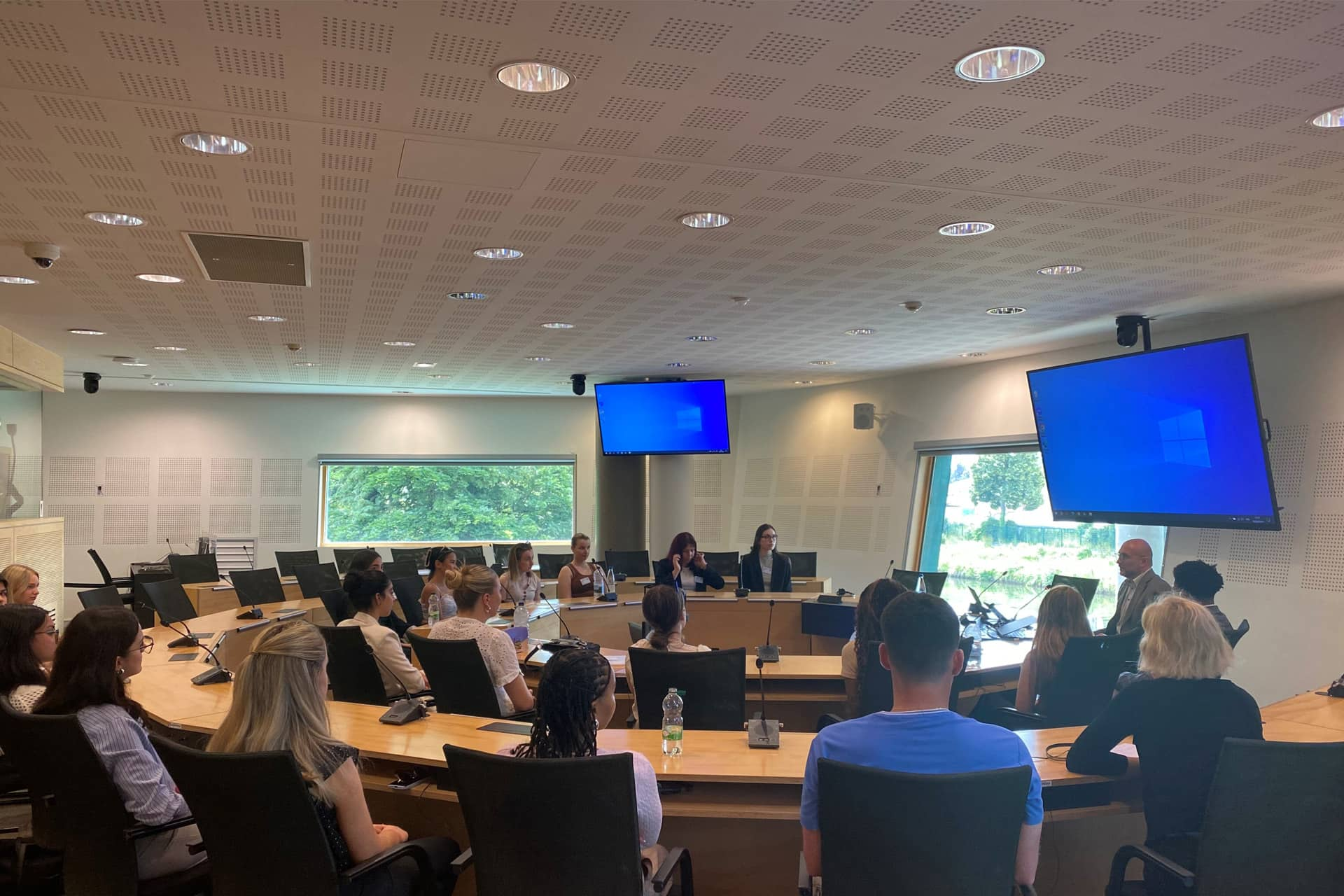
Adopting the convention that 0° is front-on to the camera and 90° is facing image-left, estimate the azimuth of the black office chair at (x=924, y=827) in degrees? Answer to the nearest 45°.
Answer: approximately 180°

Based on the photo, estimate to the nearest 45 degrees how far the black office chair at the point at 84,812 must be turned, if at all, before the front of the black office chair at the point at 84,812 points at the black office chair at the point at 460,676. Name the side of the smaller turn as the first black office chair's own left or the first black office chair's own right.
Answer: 0° — it already faces it

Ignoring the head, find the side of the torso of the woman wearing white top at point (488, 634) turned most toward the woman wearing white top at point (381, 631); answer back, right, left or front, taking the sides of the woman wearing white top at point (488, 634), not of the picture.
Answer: left

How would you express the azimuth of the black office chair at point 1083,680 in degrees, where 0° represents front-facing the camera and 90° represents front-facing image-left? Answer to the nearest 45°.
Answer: approximately 135°

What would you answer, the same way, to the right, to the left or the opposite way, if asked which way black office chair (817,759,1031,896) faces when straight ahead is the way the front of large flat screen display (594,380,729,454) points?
the opposite way

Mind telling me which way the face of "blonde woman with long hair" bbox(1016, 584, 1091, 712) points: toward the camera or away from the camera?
away from the camera

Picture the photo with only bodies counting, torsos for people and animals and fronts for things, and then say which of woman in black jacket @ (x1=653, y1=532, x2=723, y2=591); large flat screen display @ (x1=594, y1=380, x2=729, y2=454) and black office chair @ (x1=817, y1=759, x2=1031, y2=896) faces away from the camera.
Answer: the black office chair

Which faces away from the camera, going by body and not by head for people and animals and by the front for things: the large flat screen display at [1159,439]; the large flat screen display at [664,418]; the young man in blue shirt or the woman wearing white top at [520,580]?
the young man in blue shirt

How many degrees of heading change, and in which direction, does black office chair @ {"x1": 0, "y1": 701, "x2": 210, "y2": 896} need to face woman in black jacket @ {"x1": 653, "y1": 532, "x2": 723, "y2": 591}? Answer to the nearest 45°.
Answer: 0° — it already faces them

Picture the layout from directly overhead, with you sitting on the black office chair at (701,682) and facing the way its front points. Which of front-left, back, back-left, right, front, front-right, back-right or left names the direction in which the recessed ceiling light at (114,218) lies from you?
left

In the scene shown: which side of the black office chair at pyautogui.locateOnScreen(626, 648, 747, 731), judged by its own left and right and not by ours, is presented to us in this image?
back

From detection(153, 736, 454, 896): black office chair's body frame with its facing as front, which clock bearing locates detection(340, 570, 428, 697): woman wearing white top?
The woman wearing white top is roughly at 11 o'clock from the black office chair.

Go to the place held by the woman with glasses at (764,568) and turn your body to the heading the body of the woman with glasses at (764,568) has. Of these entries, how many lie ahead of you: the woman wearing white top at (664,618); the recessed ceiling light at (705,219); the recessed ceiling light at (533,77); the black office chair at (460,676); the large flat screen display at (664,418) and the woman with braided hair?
5

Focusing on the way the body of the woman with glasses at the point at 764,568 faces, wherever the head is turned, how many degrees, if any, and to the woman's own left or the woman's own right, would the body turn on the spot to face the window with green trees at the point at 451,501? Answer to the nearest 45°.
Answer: approximately 135° to the woman's own right

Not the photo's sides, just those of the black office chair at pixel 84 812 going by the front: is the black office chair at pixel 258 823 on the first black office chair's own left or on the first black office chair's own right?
on the first black office chair's own right

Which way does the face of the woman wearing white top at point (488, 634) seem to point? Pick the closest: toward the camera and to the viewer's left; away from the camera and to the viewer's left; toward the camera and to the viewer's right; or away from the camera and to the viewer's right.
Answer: away from the camera and to the viewer's right
